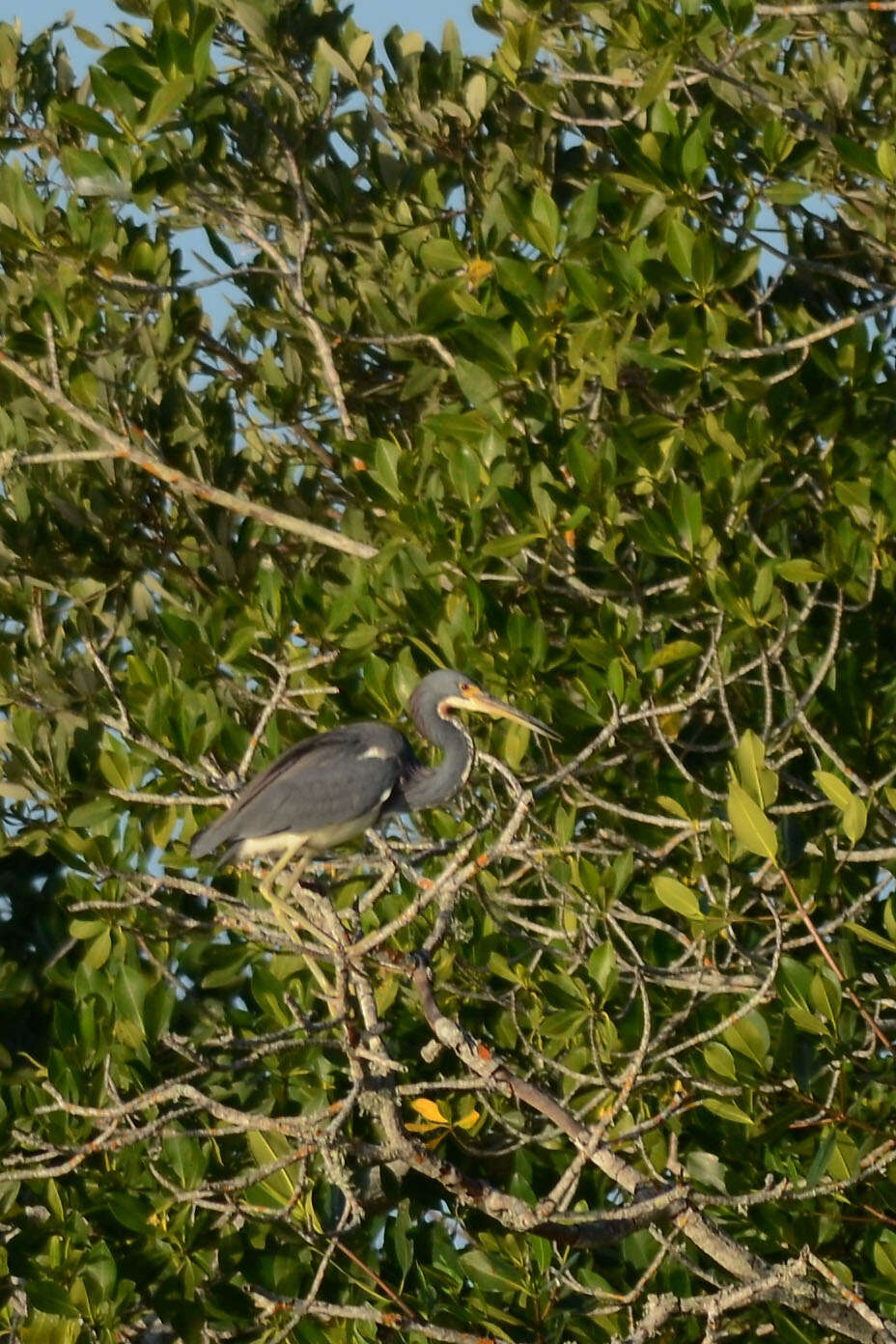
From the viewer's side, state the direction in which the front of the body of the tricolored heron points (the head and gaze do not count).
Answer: to the viewer's right
